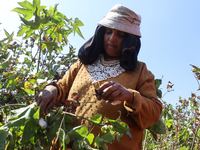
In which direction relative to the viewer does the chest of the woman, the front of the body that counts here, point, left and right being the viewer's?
facing the viewer and to the left of the viewer
